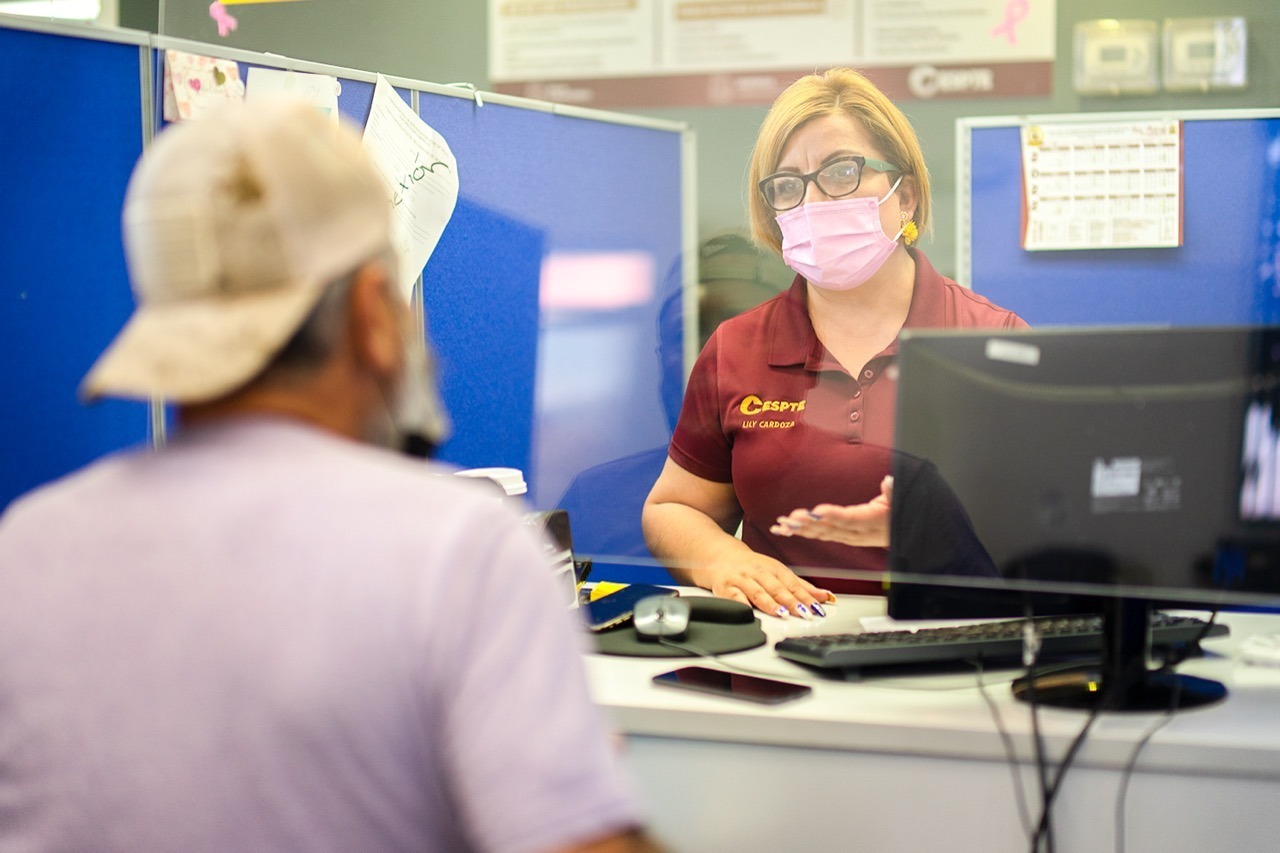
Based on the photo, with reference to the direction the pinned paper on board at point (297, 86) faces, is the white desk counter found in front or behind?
in front

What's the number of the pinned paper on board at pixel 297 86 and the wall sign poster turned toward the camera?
2

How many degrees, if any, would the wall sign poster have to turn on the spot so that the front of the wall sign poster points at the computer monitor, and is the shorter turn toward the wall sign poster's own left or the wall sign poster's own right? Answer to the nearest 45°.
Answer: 0° — it already faces it

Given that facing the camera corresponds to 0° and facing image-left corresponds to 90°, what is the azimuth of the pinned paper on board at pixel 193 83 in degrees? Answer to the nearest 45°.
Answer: approximately 315°

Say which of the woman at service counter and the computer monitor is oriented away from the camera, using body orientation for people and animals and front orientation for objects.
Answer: the computer monitor

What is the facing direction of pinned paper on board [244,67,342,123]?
toward the camera

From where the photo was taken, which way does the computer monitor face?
away from the camera

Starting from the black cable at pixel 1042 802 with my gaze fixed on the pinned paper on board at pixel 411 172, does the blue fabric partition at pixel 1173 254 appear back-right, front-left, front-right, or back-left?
front-right

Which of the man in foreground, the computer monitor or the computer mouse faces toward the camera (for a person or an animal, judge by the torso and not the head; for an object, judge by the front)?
the computer mouse

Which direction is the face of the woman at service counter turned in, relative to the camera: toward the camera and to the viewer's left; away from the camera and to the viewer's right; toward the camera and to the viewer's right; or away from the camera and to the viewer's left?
toward the camera and to the viewer's left

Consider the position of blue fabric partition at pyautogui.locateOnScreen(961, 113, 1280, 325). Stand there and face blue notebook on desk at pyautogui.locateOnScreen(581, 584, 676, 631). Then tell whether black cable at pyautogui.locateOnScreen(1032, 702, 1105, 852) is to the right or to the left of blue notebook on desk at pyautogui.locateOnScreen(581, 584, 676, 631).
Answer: left

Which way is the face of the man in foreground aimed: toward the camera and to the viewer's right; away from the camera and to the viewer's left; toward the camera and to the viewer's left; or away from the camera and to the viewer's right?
away from the camera and to the viewer's right

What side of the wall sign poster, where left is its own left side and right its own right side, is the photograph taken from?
front
